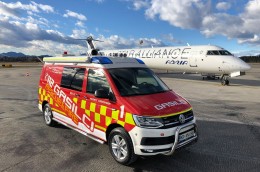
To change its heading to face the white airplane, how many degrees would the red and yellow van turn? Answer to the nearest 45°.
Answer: approximately 90° to its left

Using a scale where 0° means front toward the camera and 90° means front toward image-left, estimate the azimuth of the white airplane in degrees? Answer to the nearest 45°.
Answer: approximately 315°

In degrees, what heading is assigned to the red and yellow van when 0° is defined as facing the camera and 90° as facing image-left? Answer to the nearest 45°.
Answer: approximately 315°
